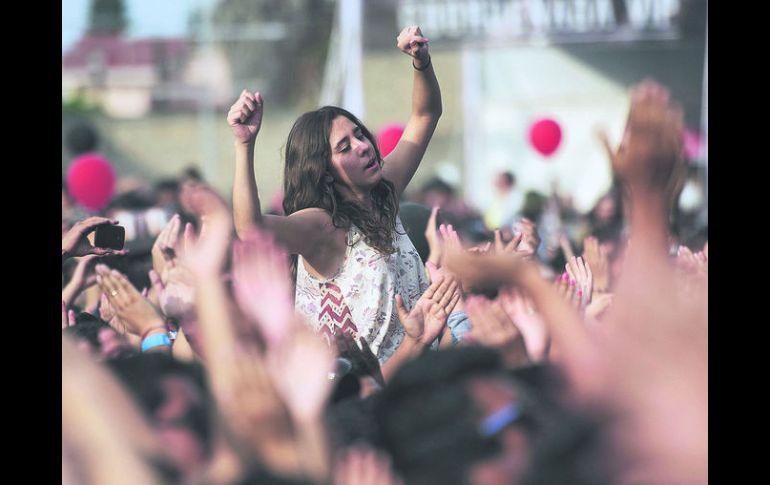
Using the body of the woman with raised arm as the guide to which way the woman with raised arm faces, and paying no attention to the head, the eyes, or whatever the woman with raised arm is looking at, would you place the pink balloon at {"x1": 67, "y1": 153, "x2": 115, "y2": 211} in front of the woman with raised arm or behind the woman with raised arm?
behind

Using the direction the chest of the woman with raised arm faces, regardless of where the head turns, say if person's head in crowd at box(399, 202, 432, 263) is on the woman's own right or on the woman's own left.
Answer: on the woman's own left

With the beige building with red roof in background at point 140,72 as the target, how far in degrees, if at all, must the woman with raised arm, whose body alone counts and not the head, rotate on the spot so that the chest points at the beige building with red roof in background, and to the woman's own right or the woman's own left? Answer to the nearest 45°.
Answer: approximately 135° to the woman's own left

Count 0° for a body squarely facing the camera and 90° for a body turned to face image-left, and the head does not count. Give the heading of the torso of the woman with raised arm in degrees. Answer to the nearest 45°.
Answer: approximately 315°

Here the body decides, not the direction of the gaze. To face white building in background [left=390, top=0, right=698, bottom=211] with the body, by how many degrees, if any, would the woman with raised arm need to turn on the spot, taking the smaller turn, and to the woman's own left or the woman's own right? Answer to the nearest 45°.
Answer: approximately 135° to the woman's own left

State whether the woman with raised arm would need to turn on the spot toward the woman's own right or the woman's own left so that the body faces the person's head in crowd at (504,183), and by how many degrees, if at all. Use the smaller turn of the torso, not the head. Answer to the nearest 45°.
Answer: approximately 135° to the woman's own left

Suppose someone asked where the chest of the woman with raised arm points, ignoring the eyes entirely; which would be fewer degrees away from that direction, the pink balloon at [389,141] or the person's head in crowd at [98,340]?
the person's head in crowd

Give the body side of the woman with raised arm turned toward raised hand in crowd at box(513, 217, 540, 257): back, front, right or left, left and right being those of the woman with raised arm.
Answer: left
